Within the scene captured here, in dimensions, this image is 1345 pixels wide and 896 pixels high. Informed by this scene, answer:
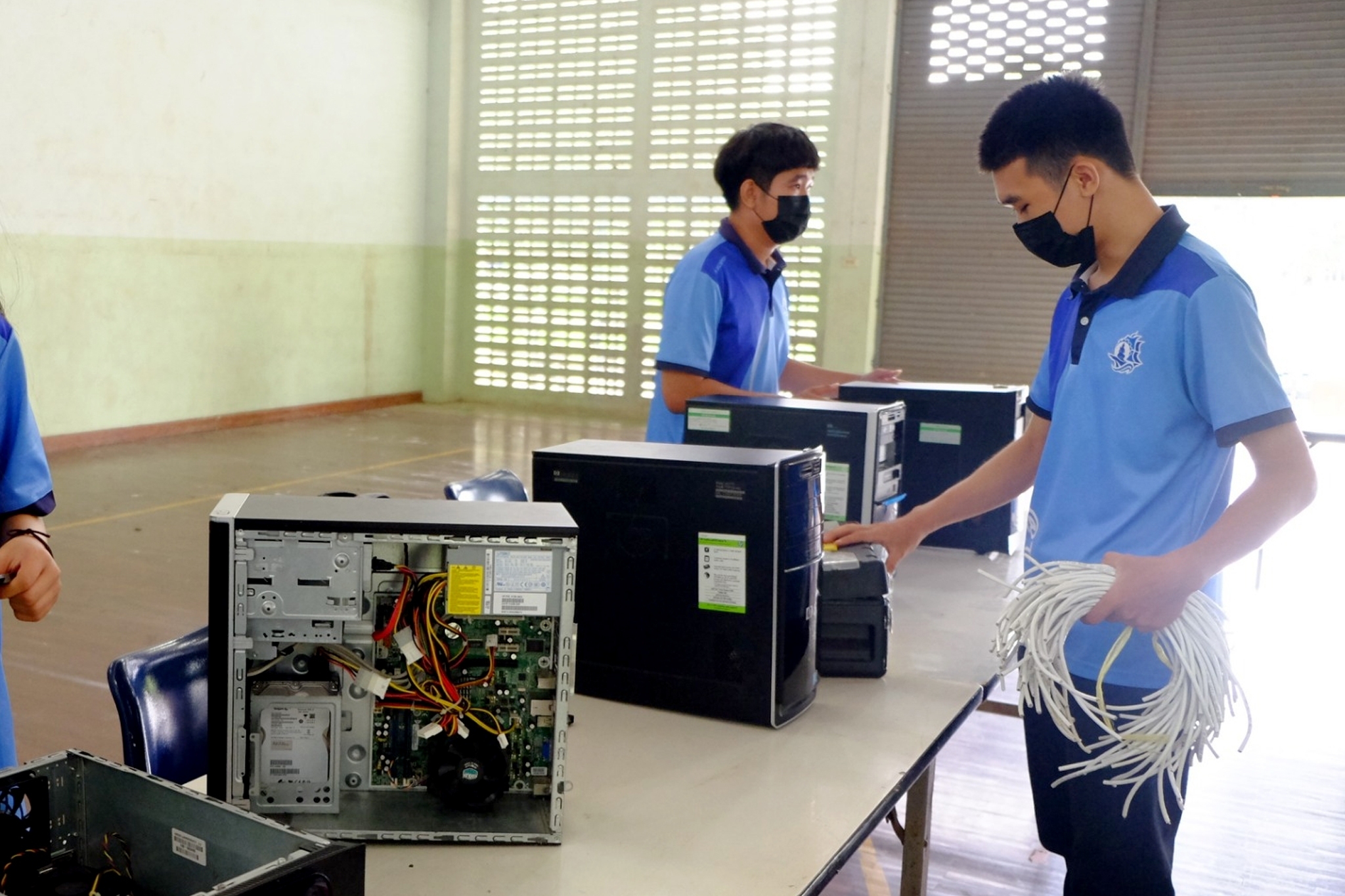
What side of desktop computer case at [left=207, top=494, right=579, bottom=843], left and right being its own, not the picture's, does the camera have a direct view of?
left

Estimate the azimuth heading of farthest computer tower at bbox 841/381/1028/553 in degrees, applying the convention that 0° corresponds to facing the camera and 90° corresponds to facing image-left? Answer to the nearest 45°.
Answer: approximately 270°

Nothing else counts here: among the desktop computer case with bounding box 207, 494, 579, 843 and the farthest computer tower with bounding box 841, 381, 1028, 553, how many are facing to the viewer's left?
1

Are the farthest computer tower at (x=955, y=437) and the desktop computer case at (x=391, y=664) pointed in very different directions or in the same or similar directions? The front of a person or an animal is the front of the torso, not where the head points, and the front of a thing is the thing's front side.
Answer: very different directions

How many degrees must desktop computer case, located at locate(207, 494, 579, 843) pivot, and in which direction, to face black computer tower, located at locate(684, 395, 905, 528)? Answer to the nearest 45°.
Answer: approximately 135° to its right

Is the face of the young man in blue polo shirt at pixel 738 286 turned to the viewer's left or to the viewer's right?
to the viewer's right

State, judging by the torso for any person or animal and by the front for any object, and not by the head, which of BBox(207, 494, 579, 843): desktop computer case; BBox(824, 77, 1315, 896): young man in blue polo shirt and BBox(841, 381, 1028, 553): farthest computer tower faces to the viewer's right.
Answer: the farthest computer tower

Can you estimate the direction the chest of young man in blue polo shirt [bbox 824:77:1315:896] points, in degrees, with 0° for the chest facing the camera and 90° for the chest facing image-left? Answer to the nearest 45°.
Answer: approximately 45°

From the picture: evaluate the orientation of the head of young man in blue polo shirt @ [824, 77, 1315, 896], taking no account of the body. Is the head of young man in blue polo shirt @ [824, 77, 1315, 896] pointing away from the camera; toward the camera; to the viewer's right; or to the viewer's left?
to the viewer's left

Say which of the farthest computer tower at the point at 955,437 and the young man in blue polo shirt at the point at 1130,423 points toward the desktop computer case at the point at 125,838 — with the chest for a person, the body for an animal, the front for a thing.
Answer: the young man in blue polo shirt

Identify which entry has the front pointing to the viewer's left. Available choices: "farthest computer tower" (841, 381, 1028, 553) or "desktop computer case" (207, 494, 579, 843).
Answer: the desktop computer case
